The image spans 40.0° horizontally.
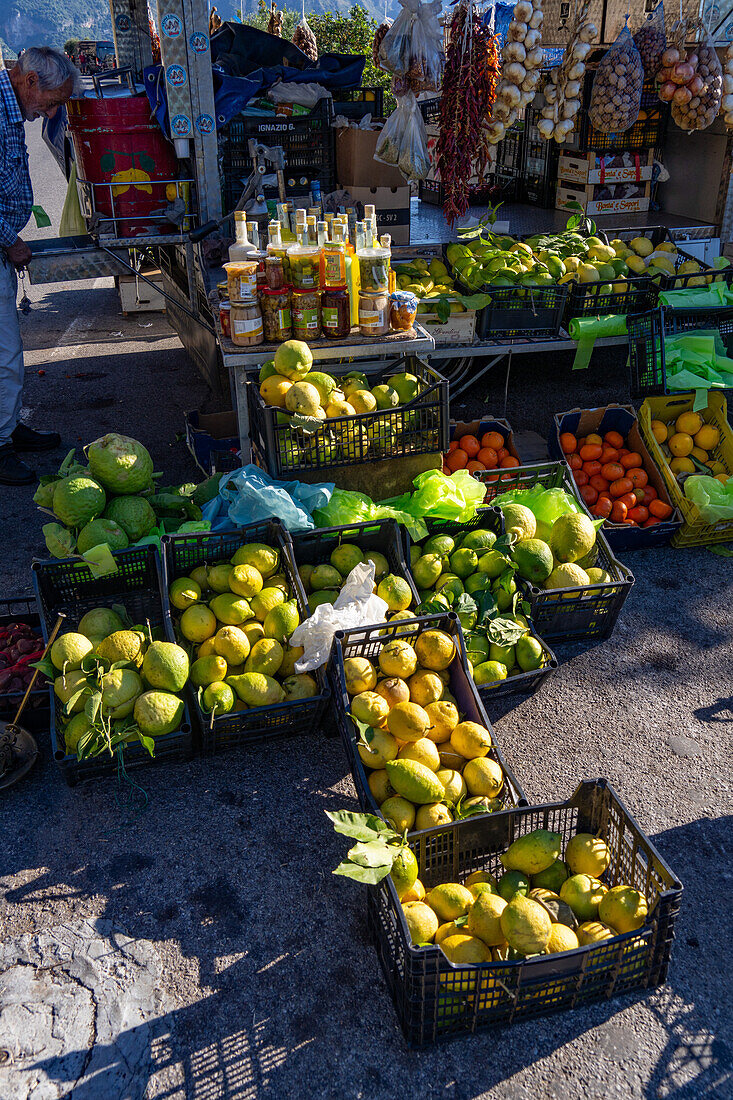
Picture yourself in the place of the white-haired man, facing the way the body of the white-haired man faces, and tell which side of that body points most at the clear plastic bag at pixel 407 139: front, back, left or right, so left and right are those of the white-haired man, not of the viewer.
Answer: front

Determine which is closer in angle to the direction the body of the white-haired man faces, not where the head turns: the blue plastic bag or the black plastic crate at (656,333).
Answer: the black plastic crate

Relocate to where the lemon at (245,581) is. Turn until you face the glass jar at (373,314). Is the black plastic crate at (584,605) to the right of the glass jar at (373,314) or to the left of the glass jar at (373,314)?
right

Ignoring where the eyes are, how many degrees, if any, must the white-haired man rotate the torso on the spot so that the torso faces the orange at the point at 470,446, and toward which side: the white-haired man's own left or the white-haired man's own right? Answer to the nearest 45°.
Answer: approximately 45° to the white-haired man's own right

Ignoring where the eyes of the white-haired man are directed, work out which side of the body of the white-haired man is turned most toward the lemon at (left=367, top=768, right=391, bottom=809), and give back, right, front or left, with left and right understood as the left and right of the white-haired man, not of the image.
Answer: right

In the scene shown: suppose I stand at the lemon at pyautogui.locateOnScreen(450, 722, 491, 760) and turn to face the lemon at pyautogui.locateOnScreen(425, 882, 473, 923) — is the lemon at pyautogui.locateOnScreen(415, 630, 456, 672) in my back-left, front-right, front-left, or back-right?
back-right

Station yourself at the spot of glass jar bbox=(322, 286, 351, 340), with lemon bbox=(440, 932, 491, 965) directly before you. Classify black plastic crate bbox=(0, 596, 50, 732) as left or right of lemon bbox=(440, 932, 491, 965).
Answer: right

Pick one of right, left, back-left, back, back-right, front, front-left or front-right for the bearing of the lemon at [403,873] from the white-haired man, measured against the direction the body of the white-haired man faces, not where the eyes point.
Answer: right

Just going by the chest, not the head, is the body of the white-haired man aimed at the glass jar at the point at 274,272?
yes

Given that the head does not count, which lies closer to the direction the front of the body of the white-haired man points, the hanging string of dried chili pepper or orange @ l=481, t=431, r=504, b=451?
the hanging string of dried chili pepper

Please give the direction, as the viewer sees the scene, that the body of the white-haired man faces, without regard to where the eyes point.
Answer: to the viewer's right

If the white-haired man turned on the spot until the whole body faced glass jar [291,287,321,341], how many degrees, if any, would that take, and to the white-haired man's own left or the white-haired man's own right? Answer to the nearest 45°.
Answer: approximately 45° to the white-haired man's own right

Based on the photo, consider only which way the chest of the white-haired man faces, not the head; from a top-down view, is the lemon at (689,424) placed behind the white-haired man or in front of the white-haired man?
in front

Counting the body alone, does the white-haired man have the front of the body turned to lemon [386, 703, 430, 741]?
no

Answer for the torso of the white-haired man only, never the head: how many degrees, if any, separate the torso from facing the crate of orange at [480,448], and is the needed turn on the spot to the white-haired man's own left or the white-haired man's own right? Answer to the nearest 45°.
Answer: approximately 45° to the white-haired man's own right
